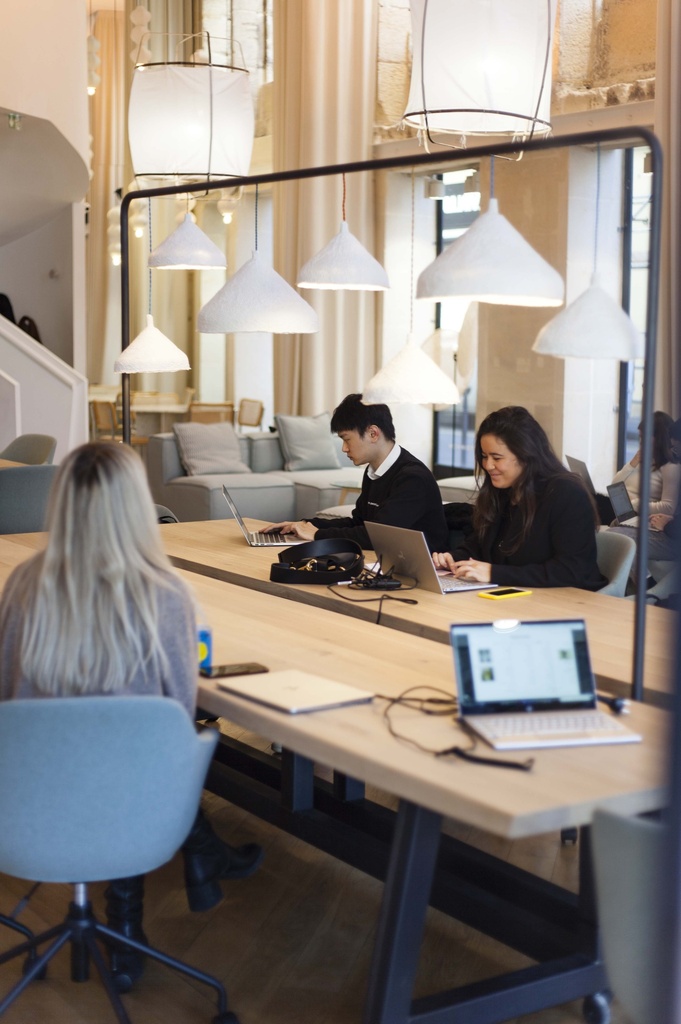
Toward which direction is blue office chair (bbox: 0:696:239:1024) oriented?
away from the camera

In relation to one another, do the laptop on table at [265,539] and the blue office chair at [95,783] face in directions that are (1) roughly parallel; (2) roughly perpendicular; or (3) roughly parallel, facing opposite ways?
roughly perpendicular

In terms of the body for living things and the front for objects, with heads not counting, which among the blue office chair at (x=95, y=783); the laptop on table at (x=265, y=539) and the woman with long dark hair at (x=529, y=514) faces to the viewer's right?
the laptop on table

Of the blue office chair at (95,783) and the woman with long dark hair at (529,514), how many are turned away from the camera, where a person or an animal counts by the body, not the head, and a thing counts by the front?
1

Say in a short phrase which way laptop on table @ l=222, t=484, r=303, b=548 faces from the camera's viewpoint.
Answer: facing to the right of the viewer

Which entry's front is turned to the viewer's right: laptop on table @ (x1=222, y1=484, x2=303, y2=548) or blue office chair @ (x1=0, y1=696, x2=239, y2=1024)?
the laptop on table

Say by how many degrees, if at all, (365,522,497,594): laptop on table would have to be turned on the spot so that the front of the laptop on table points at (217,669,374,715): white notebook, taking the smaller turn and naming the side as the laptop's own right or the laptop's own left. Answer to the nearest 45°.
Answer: approximately 135° to the laptop's own right

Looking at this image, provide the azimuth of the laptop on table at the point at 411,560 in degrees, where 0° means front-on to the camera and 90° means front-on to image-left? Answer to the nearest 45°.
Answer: approximately 225°

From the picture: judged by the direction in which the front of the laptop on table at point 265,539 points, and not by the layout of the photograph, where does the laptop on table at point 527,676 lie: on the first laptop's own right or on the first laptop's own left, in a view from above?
on the first laptop's own right

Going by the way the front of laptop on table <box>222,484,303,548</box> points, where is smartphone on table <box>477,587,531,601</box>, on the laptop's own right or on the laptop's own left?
on the laptop's own right

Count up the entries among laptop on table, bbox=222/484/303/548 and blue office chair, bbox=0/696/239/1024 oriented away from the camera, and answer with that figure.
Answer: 1

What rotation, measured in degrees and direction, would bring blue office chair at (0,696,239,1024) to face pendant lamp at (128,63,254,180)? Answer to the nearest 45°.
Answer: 0° — it already faces it
